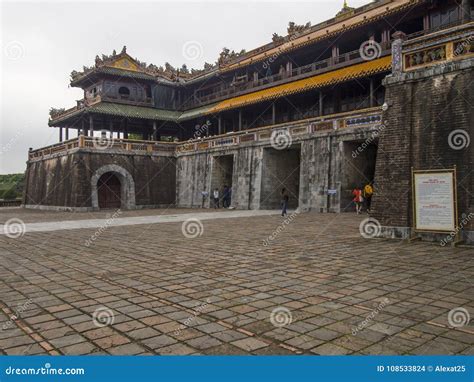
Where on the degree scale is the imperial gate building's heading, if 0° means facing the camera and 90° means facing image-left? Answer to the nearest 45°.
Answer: approximately 45°

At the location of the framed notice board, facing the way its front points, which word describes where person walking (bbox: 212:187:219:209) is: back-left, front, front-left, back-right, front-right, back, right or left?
back-right

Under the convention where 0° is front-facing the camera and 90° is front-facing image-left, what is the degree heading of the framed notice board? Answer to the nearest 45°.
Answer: approximately 0°
